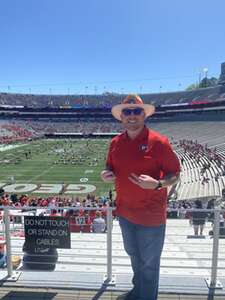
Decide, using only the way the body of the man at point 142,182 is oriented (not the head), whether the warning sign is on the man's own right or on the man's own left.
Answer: on the man's own right

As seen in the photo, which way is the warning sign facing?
toward the camera

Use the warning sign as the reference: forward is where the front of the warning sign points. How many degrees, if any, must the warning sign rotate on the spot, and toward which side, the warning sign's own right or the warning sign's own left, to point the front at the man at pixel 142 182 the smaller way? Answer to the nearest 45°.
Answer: approximately 45° to the warning sign's own left

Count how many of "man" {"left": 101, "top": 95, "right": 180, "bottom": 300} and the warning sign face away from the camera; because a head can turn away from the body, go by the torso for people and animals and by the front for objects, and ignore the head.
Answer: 0

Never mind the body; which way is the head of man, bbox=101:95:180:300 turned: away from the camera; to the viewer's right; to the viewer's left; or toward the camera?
toward the camera
